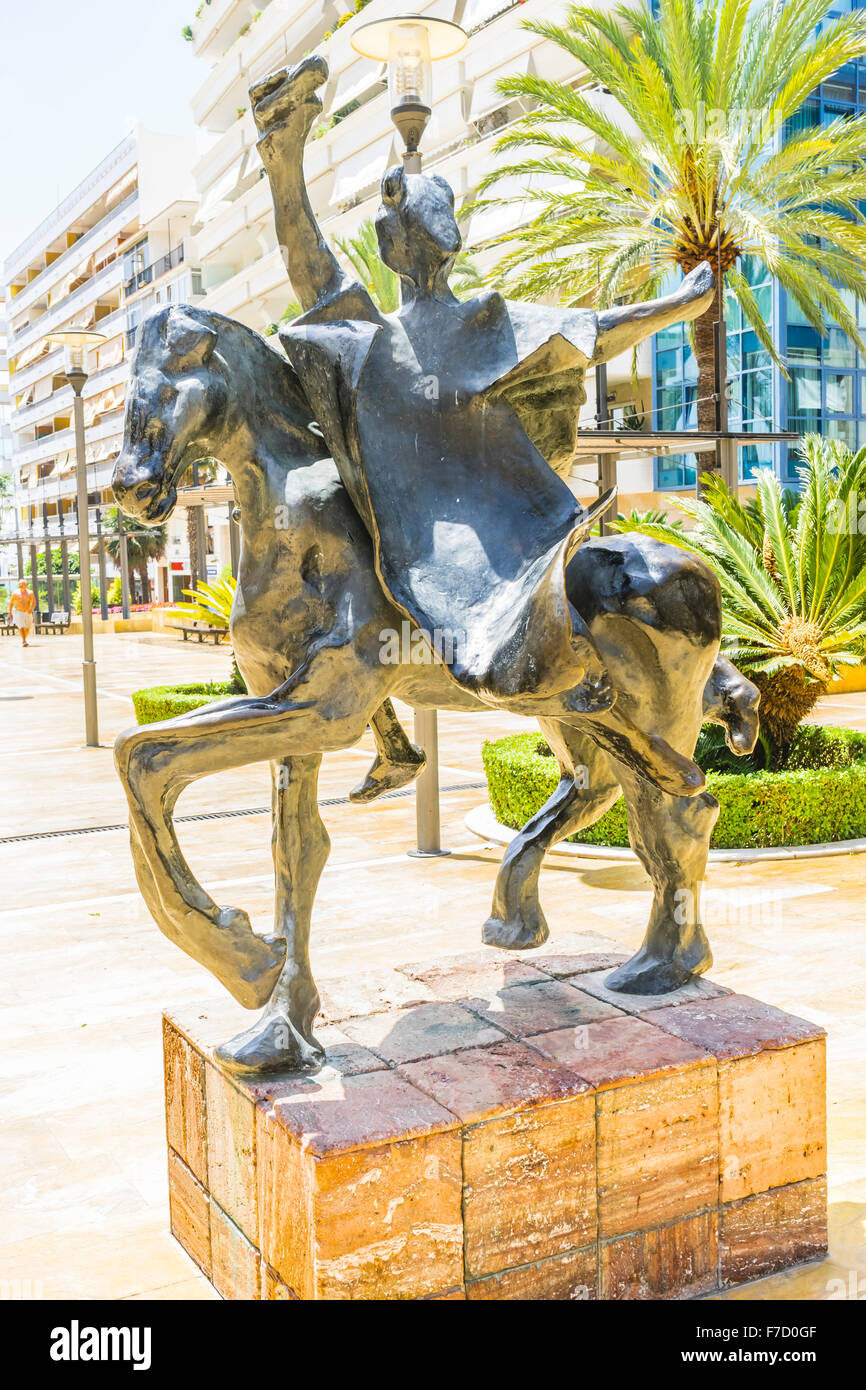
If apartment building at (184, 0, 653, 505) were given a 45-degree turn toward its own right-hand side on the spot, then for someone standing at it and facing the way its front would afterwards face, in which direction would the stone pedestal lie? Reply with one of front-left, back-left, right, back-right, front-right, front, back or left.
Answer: left

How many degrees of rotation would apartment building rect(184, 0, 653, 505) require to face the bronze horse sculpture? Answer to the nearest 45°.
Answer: approximately 45° to its left

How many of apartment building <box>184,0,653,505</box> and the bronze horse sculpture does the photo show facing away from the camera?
0

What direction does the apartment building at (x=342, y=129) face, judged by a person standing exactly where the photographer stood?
facing the viewer and to the left of the viewer

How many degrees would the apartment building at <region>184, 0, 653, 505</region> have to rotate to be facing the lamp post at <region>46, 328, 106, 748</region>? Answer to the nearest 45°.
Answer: approximately 45° to its left

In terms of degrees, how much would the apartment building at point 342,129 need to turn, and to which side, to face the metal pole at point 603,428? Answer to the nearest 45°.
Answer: approximately 45° to its left

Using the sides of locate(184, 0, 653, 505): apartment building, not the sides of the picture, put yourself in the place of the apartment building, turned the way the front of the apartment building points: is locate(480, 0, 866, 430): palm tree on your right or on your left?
on your left

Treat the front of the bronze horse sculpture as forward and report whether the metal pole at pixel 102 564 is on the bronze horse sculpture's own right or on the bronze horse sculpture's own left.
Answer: on the bronze horse sculpture's own right

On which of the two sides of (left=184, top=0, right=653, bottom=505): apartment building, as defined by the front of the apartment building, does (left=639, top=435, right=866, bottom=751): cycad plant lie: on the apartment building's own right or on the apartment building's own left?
on the apartment building's own left
